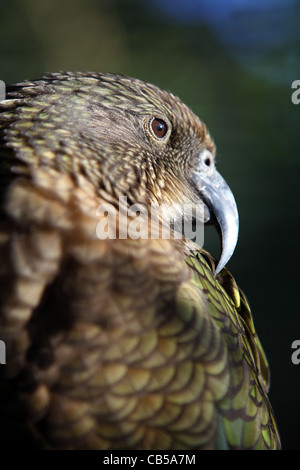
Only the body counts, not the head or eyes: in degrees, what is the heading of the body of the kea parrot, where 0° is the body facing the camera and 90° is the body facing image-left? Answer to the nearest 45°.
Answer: approximately 270°
